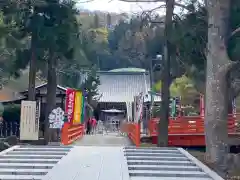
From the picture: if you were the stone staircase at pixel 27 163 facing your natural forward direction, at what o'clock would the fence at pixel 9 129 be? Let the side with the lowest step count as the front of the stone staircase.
The fence is roughly at 6 o'clock from the stone staircase.

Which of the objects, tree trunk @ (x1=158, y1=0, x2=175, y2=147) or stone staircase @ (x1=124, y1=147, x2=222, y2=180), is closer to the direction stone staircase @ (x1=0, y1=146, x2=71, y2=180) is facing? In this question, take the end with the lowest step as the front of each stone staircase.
the stone staircase

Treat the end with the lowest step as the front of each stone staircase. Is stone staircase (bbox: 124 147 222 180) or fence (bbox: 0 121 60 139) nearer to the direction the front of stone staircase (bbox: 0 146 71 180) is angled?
the stone staircase

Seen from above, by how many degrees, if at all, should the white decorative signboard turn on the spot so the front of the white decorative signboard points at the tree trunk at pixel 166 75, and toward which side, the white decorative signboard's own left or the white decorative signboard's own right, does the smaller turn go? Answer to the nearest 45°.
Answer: approximately 90° to the white decorative signboard's own left

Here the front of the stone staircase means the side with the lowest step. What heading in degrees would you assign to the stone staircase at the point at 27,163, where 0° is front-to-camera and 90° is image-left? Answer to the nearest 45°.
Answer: approximately 0°

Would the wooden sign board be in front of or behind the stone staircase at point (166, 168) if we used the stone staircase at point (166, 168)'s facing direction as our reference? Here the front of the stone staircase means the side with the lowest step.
behind

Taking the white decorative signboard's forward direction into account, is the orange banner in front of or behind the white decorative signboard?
behind

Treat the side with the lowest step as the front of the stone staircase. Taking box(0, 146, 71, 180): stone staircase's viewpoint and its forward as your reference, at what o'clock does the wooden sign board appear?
The wooden sign board is roughly at 6 o'clock from the stone staircase.

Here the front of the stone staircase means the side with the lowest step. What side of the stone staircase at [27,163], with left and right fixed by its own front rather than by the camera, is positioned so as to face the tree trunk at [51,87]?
back

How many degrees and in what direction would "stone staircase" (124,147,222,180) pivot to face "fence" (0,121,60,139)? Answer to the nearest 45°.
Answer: approximately 135° to its right

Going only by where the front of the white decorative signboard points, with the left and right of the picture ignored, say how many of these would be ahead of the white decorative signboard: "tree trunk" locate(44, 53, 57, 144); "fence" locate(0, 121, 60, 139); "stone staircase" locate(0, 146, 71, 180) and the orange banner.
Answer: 1

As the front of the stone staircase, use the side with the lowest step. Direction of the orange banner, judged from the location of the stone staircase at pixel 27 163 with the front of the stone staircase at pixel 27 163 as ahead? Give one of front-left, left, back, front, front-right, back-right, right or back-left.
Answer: back
